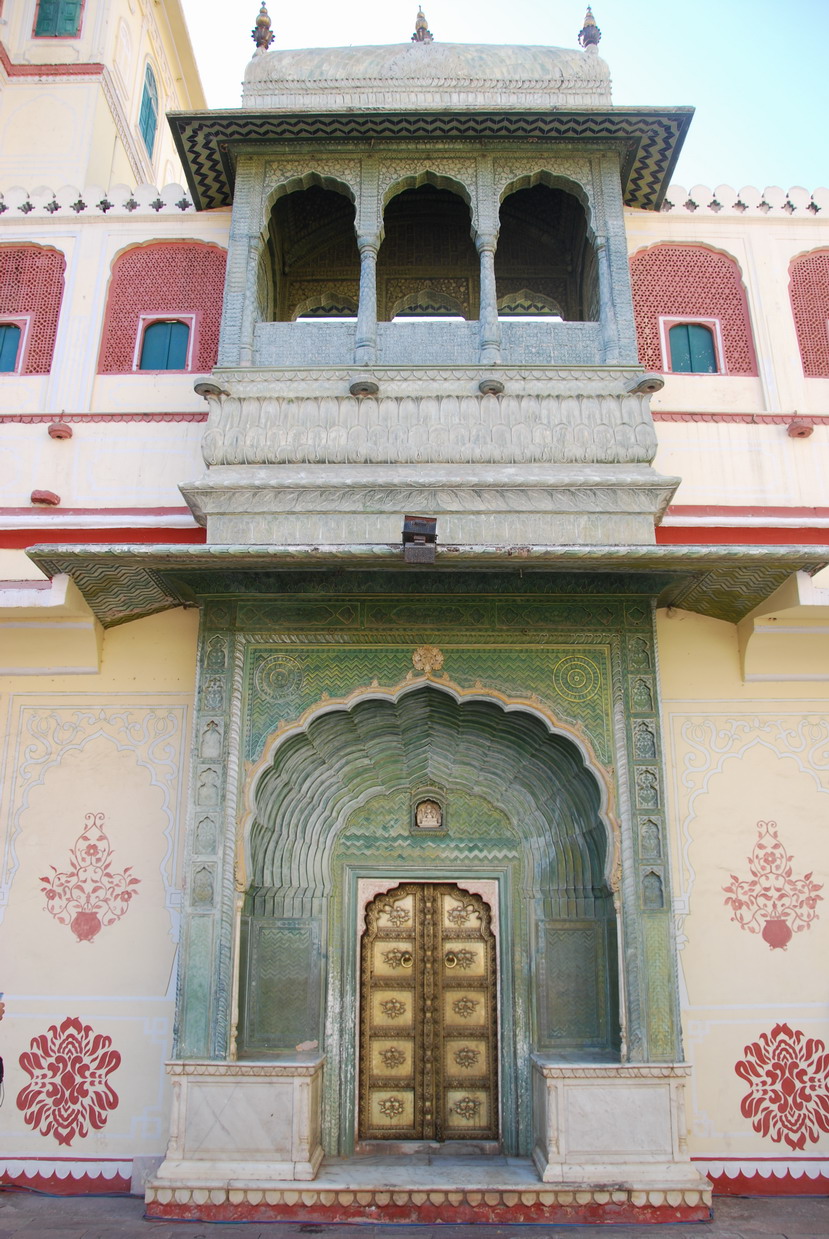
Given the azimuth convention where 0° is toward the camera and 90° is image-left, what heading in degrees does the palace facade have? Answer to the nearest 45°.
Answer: approximately 0°
